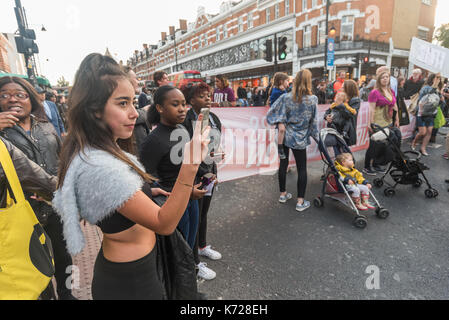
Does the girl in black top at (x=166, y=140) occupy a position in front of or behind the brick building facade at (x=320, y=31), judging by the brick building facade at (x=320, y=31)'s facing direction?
in front

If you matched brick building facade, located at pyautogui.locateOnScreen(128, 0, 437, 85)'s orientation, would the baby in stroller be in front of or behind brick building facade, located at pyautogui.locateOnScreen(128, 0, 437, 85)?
in front

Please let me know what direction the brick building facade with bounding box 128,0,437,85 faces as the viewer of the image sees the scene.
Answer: facing the viewer and to the left of the viewer

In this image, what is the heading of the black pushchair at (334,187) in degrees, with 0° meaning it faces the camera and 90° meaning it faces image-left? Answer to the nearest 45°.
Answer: approximately 315°

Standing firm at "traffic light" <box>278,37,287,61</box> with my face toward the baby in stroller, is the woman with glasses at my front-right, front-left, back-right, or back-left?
front-right

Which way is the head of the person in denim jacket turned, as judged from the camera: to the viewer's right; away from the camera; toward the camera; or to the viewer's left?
away from the camera

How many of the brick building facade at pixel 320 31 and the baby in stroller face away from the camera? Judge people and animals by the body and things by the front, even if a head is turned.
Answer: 0

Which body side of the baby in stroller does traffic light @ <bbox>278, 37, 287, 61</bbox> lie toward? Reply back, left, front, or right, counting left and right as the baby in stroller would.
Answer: back

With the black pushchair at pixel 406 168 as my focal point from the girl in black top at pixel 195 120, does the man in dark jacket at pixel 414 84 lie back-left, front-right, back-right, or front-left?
front-left

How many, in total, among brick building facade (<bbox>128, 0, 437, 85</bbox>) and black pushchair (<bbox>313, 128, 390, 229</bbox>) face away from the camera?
0

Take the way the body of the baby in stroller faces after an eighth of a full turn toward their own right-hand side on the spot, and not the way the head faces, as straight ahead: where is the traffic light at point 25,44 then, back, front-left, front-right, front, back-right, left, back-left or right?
right

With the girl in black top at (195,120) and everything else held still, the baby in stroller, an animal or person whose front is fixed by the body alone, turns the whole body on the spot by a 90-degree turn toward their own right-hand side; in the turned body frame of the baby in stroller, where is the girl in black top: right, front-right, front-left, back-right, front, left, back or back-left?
front

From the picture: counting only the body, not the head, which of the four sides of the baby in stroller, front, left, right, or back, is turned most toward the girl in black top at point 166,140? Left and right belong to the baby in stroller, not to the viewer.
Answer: right

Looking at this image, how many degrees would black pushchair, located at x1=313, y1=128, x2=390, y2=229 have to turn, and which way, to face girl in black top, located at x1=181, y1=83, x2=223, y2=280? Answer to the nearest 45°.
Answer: approximately 90° to its right
